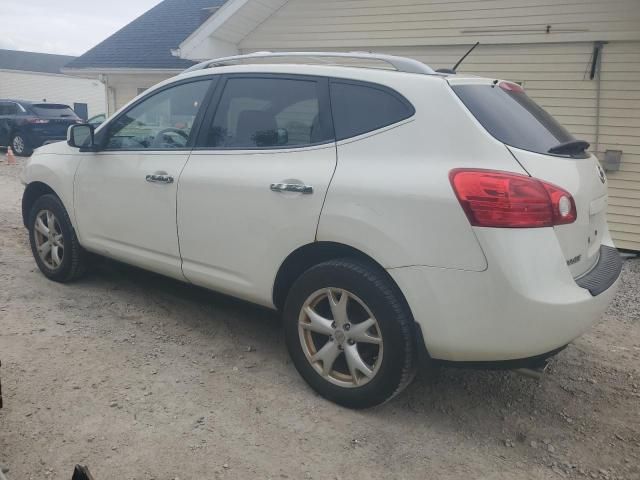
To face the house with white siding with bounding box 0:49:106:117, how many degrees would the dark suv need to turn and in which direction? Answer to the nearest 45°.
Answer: approximately 45° to its right

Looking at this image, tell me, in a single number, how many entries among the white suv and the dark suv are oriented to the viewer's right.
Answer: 0

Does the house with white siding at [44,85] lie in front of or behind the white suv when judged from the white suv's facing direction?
in front

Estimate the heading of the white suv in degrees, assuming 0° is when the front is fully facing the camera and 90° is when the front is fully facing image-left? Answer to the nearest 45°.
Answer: approximately 135°

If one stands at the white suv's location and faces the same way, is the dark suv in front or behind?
in front

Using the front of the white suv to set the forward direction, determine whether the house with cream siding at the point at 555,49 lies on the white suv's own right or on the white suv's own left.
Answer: on the white suv's own right

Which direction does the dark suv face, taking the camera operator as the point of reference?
facing away from the viewer and to the left of the viewer
